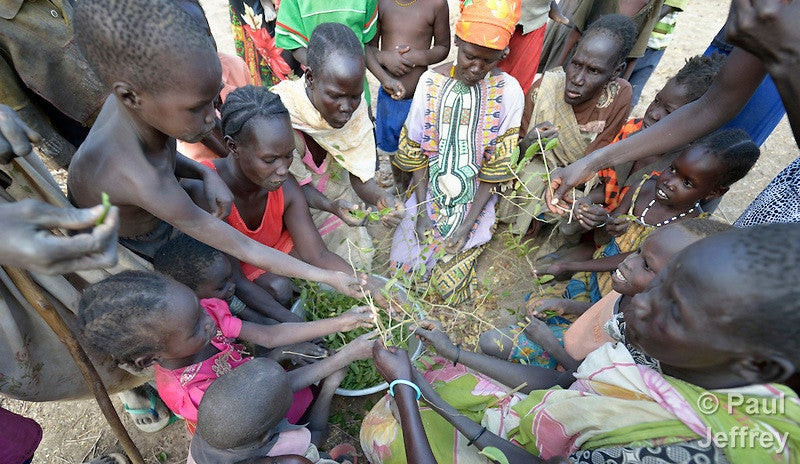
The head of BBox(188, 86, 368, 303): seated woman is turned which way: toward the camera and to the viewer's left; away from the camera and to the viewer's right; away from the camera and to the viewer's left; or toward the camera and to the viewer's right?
toward the camera and to the viewer's right

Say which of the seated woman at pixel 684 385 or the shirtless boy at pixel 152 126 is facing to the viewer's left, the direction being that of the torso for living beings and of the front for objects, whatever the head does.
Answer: the seated woman

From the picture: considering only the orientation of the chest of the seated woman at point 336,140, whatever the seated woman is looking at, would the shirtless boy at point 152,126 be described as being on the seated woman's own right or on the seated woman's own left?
on the seated woman's own right

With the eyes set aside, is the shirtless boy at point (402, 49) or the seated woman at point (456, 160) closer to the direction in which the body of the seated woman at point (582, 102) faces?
the seated woman

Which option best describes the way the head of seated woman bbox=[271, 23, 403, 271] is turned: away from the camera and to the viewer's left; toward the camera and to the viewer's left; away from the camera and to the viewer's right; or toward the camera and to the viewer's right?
toward the camera and to the viewer's right

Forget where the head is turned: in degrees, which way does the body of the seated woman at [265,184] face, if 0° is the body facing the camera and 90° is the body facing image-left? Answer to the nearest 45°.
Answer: approximately 315°

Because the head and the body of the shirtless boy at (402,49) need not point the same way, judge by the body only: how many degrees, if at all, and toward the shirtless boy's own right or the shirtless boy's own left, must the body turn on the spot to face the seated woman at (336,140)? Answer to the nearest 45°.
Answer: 0° — they already face them

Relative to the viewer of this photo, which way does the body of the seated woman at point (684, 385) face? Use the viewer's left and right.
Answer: facing to the left of the viewer

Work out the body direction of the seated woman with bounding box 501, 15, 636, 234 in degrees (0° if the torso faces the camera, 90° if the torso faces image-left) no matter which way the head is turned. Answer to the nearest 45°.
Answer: approximately 45°

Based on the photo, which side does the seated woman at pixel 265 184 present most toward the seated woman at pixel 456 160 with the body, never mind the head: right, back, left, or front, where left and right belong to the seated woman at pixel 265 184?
left
